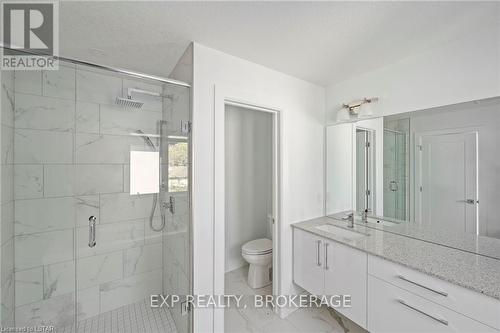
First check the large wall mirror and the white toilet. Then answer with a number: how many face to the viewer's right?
0

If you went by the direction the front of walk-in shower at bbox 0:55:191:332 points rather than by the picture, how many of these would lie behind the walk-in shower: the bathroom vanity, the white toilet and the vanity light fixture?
0

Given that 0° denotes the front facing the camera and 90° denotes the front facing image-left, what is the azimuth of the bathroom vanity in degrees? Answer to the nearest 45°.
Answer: approximately 45°

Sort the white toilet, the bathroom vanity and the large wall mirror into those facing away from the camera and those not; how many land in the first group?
0

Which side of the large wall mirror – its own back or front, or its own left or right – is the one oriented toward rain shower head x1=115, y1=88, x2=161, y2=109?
front

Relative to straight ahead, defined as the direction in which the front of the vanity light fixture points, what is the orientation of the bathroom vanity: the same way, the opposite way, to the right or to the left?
the same way

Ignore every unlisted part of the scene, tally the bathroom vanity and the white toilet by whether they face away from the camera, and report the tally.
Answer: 0

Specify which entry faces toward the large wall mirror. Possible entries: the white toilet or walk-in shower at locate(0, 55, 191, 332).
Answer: the walk-in shower

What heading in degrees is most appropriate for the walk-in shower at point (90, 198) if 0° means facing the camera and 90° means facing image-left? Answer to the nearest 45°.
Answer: approximately 315°

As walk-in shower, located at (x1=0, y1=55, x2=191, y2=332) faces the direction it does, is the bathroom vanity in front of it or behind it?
in front

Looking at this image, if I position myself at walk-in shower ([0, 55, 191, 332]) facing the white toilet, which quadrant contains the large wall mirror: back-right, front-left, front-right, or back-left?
front-right

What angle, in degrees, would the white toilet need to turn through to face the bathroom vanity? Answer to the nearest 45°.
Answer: approximately 90° to its left

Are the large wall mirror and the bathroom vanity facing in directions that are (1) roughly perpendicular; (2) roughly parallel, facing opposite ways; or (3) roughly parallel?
roughly parallel

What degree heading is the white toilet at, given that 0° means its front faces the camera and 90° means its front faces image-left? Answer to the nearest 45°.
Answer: approximately 45°
